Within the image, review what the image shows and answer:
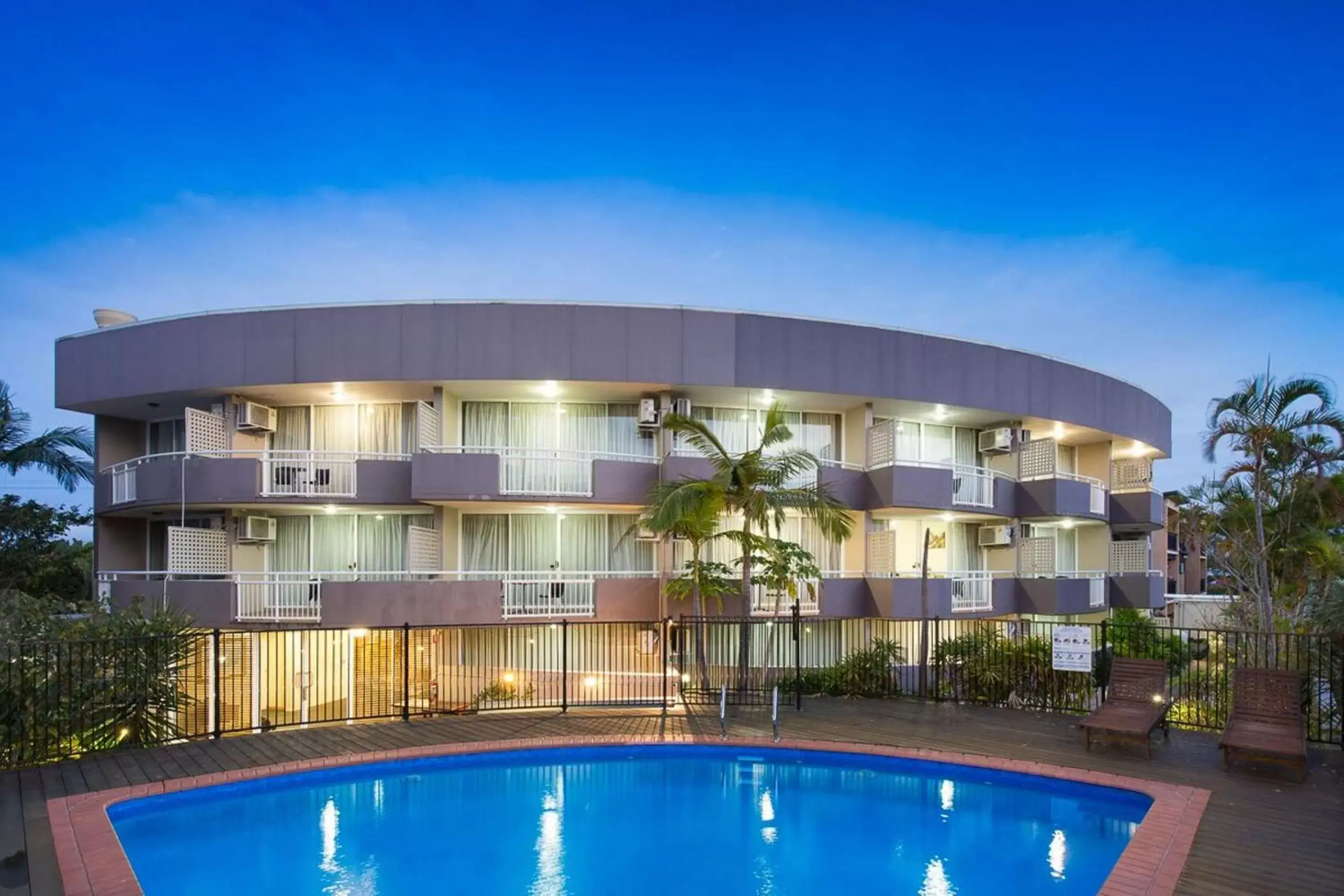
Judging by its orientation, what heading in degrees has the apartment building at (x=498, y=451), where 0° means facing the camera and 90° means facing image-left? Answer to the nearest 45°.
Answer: approximately 0°

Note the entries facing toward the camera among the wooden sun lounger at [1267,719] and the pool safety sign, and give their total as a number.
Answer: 2

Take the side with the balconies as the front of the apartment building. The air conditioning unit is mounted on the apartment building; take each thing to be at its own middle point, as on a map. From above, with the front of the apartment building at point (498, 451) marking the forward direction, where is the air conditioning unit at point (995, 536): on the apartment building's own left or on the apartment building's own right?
on the apartment building's own left

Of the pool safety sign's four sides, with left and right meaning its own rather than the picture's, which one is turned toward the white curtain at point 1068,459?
back

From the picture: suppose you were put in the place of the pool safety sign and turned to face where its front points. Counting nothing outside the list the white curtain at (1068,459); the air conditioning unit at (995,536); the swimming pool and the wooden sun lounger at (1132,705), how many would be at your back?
2

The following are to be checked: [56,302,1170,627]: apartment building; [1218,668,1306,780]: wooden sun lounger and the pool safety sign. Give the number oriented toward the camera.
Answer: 3
